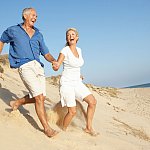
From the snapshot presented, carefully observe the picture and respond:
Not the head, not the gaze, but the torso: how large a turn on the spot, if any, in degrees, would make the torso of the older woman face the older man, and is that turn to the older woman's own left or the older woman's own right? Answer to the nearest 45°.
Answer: approximately 90° to the older woman's own right

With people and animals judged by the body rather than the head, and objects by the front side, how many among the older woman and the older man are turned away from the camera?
0

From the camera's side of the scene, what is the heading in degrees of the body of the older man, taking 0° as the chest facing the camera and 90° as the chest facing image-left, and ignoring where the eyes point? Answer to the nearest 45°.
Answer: approximately 315°

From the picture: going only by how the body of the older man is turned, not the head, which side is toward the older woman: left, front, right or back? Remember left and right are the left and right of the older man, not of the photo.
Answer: left
